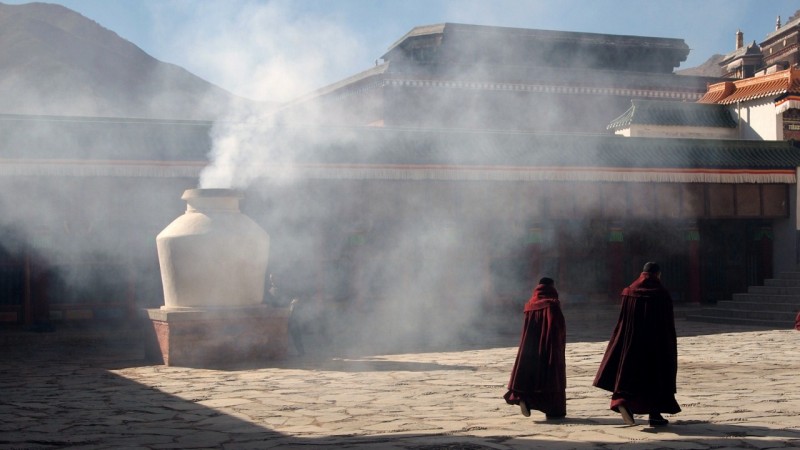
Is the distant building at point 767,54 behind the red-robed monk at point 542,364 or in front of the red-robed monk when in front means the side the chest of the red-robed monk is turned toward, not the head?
in front

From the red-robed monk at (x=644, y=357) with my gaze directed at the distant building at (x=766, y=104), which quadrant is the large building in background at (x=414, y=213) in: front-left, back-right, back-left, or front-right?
front-left

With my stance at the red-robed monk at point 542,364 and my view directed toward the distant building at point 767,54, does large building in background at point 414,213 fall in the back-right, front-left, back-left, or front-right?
front-left

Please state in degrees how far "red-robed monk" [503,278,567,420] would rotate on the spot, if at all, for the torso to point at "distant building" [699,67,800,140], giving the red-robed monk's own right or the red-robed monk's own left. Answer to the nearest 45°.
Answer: approximately 45° to the red-robed monk's own left

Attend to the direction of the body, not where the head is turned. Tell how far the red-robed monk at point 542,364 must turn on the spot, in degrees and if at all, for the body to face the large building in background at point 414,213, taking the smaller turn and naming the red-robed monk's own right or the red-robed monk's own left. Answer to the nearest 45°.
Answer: approximately 45° to the red-robed monk's own left

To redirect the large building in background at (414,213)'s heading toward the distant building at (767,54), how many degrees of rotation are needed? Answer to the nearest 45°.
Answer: approximately 135° to its left

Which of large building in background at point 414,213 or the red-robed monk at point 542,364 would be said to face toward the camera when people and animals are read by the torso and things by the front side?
the large building in background

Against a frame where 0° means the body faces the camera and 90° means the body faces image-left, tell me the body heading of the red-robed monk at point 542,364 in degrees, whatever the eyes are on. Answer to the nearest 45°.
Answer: approximately 225°

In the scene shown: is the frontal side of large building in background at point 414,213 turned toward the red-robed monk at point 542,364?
yes

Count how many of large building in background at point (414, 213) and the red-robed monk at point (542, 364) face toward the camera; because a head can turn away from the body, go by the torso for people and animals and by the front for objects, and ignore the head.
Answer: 1

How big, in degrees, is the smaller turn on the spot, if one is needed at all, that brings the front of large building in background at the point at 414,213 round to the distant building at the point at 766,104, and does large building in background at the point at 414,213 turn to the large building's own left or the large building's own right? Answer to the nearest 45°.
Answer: approximately 135° to the large building's own left

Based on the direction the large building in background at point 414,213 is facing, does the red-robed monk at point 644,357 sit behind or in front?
in front

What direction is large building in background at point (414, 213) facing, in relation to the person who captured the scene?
facing the viewer
